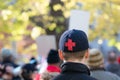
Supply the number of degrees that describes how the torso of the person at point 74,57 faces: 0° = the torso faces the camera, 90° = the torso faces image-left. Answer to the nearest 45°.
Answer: approximately 180°

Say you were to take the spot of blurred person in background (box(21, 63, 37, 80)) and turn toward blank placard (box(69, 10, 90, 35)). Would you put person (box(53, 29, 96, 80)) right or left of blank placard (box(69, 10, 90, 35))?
right

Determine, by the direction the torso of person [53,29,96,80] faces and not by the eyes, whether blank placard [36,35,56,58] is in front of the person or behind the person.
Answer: in front

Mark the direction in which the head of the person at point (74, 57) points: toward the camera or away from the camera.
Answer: away from the camera

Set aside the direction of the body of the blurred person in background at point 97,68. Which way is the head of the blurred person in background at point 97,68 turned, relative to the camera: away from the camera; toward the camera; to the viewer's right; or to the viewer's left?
away from the camera

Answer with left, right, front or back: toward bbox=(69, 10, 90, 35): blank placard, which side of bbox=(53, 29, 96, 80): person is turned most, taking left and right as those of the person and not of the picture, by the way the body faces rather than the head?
front
